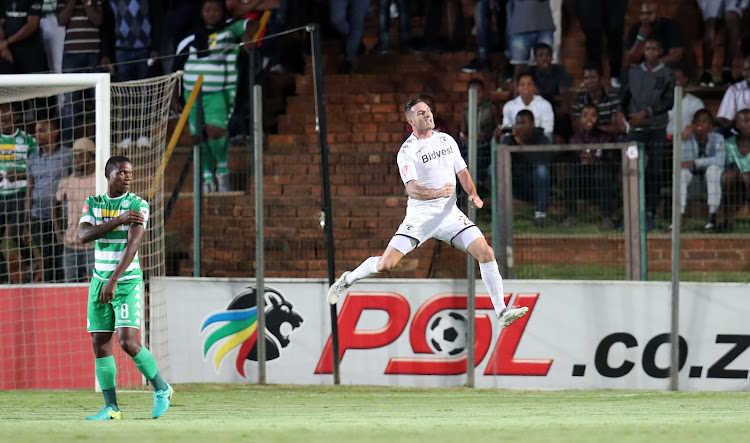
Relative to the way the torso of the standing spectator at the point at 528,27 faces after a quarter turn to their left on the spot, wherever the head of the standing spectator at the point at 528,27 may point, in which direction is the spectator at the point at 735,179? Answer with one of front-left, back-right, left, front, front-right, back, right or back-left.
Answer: front-right

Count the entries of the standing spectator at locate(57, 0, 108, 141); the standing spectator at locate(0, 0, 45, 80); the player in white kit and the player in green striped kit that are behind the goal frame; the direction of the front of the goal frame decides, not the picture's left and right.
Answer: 2

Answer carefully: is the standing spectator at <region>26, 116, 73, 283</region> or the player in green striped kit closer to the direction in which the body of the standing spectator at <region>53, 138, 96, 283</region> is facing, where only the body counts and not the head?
the player in green striped kit

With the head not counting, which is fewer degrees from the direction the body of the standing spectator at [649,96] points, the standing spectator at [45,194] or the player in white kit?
the player in white kit

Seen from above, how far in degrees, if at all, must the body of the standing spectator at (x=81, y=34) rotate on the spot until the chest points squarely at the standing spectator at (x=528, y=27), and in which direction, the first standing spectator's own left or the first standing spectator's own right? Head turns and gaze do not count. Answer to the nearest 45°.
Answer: approximately 90° to the first standing spectator's own left

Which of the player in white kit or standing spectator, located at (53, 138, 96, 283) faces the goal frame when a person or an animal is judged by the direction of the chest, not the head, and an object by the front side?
the standing spectator

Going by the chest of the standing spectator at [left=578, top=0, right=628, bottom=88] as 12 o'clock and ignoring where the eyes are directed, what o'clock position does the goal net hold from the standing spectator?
The goal net is roughly at 2 o'clock from the standing spectator.

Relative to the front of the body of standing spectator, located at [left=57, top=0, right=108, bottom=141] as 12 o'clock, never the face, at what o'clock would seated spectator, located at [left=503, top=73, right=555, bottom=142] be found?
seated spectator, located at [left=503, top=73, right=555, bottom=142] is roughly at 10 o'clock from standing spectator, located at [left=57, top=0, right=108, bottom=141].

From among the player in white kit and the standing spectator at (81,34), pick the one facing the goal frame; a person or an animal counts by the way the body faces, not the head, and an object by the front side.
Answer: the standing spectator

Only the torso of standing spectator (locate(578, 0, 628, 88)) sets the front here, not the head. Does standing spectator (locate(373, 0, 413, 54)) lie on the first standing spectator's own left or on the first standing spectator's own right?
on the first standing spectator's own right

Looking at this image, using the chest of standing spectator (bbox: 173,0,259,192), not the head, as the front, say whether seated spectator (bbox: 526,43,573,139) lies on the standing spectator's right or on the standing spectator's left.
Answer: on the standing spectator's left

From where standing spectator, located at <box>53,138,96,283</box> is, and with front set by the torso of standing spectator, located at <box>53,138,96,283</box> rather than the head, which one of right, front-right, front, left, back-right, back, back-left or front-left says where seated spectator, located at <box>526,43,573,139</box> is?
left
